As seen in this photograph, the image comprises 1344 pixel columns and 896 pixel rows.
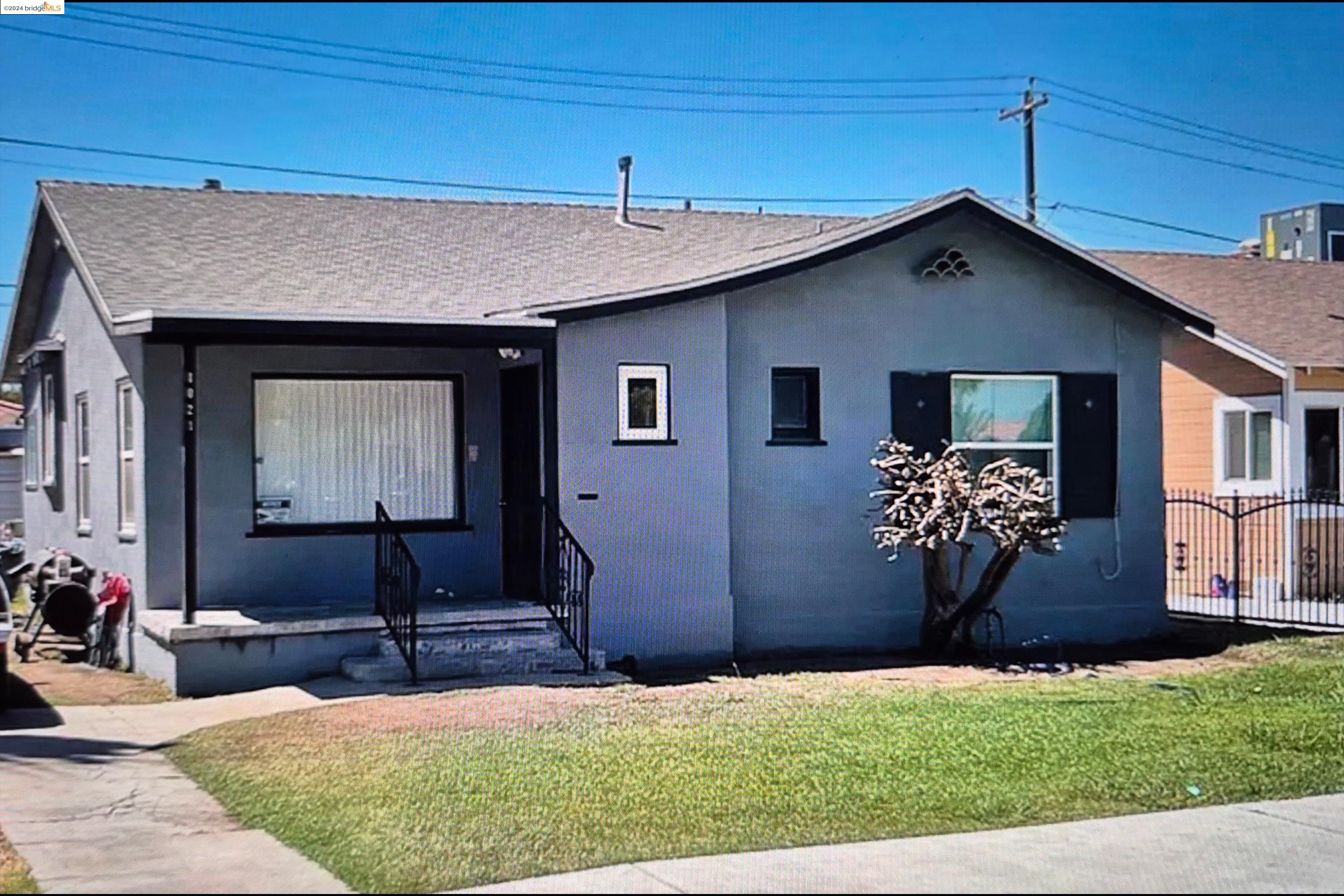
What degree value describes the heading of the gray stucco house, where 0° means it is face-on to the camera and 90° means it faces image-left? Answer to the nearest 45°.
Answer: approximately 0°

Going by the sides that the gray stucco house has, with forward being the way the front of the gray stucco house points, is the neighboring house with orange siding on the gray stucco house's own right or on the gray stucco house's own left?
on the gray stucco house's own left

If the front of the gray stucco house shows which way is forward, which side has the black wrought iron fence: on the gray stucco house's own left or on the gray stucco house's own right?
on the gray stucco house's own left

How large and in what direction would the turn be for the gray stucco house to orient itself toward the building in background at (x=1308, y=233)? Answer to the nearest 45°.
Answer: approximately 135° to its left
